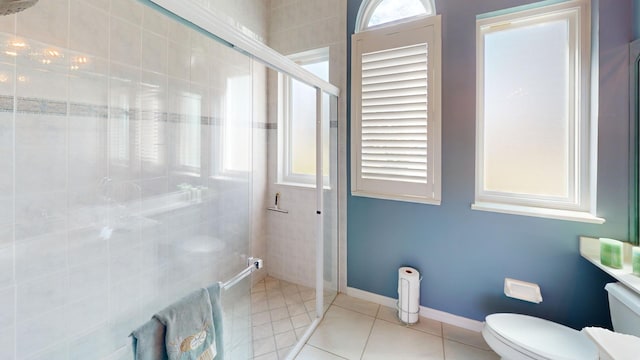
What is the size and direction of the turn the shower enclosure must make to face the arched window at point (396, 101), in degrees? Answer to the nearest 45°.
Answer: approximately 45° to its left

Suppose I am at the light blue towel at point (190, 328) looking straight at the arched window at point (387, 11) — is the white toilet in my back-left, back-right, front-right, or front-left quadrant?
front-right

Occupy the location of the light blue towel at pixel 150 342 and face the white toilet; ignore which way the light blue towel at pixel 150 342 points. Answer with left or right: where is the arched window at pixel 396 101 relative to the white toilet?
left

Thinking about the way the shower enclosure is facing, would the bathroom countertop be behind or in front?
in front

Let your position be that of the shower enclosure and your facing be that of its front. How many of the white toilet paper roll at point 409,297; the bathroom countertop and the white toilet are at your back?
0
